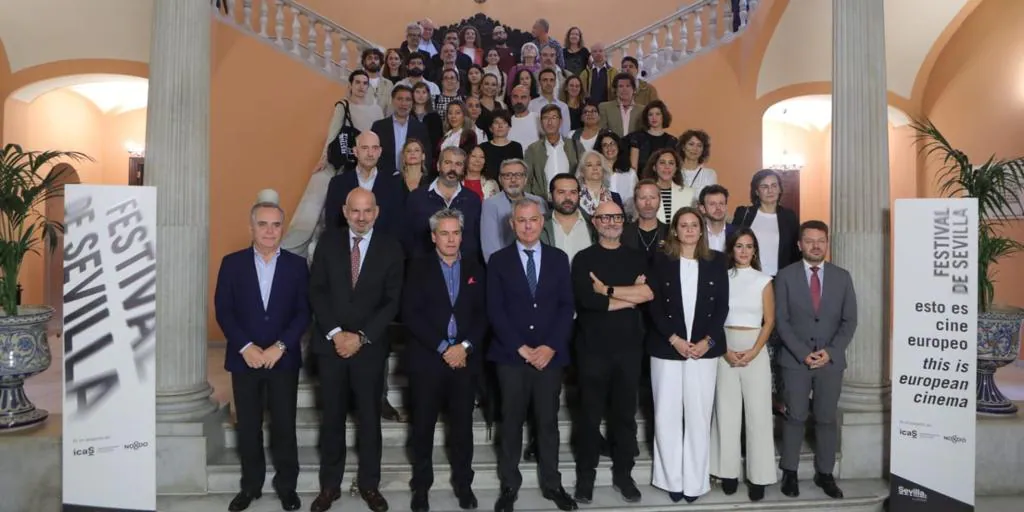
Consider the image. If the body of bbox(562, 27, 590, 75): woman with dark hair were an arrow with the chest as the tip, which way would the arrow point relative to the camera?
toward the camera

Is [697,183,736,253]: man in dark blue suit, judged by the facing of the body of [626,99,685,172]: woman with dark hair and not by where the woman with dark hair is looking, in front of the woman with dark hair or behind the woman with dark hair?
in front

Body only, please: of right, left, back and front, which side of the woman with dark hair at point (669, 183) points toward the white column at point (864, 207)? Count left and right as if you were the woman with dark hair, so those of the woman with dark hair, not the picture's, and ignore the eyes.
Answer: left

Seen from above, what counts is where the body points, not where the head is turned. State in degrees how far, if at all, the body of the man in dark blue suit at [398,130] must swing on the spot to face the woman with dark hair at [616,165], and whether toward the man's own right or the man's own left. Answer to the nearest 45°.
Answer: approximately 90° to the man's own left

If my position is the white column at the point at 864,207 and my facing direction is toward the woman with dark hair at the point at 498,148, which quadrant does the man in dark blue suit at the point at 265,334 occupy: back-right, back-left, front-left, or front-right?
front-left

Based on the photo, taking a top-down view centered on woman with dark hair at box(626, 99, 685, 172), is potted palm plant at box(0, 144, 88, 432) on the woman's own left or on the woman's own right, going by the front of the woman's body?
on the woman's own right

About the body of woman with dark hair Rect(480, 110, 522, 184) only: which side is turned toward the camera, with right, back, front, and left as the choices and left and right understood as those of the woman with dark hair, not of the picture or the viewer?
front

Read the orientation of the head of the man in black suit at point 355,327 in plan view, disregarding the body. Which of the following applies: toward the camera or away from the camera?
toward the camera

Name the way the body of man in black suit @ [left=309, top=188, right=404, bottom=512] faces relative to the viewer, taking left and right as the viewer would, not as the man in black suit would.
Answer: facing the viewer

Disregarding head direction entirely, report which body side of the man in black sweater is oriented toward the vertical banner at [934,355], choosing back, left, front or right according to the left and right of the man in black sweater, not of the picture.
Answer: left
